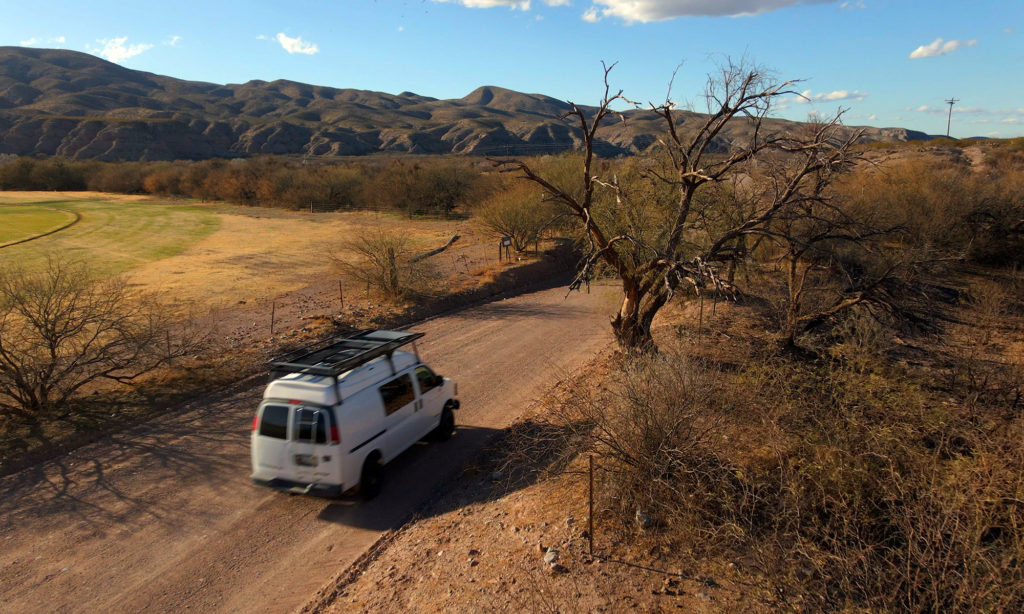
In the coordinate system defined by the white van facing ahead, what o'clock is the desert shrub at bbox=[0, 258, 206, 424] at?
The desert shrub is roughly at 9 o'clock from the white van.

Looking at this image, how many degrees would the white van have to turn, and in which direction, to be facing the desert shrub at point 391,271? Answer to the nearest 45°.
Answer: approximately 45° to its left

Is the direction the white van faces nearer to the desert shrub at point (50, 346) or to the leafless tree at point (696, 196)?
the leafless tree

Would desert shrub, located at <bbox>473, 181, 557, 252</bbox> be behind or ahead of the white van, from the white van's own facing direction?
ahead

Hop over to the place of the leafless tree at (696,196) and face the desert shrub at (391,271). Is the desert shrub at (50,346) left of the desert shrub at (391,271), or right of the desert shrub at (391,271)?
left

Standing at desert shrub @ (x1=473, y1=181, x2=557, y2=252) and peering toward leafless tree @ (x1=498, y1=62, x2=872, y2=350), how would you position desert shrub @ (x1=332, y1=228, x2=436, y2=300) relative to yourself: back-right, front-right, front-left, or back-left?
front-right

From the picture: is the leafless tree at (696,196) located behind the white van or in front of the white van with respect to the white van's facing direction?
in front

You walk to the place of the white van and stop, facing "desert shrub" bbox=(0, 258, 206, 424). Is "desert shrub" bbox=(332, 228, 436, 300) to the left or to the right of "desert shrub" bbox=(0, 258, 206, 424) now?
right

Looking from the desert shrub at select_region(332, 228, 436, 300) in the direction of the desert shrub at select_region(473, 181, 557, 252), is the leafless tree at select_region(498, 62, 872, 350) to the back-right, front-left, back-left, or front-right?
back-right

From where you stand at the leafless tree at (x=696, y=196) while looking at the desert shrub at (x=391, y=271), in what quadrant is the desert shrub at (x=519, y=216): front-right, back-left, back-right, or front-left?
front-right

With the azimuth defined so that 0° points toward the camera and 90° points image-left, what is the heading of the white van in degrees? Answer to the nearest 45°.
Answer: approximately 225°
